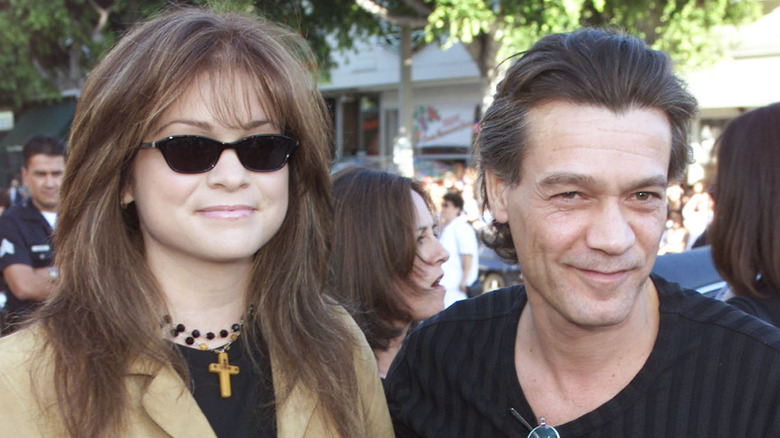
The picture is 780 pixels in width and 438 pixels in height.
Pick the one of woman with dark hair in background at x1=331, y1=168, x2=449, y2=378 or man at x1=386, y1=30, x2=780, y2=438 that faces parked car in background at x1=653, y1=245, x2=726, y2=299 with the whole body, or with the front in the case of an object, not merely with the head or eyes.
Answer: the woman with dark hair in background

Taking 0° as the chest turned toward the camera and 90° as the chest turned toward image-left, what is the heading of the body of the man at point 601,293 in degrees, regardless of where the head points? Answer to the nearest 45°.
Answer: approximately 0°

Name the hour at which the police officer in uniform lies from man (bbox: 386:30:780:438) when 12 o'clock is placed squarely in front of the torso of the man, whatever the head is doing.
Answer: The police officer in uniform is roughly at 4 o'clock from the man.

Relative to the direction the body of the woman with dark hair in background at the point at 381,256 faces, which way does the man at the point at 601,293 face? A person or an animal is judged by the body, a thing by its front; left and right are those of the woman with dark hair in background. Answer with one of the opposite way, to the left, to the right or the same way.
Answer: to the right

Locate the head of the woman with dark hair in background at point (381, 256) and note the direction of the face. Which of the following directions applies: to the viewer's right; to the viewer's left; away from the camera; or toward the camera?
to the viewer's right

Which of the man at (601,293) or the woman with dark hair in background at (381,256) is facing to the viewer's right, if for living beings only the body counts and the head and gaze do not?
the woman with dark hair in background

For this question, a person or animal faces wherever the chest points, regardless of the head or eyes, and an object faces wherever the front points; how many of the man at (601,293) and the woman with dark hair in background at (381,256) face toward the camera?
1

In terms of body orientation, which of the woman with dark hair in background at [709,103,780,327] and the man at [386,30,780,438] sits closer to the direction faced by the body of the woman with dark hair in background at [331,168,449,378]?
the woman with dark hair in background

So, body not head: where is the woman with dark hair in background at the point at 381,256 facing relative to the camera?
to the viewer's right

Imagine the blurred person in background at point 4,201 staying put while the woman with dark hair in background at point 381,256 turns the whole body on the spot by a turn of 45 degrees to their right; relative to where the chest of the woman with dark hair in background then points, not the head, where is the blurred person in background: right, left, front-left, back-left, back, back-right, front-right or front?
back

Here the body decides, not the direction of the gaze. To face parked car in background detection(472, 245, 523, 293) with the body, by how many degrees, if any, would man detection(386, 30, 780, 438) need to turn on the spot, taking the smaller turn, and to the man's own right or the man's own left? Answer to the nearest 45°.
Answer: approximately 180°

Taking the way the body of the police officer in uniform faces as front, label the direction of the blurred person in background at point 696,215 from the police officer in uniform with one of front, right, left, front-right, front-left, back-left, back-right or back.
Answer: front-left
